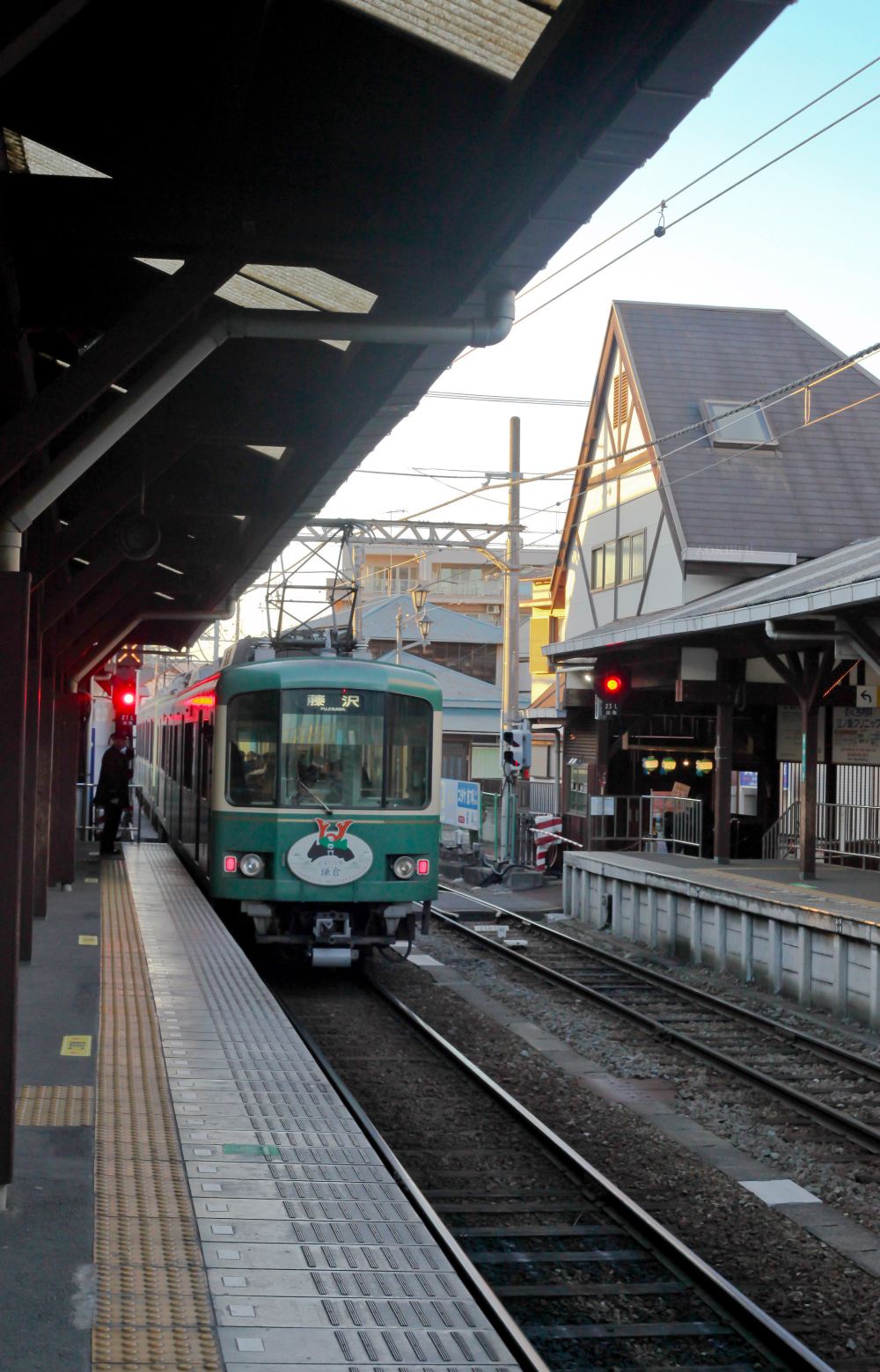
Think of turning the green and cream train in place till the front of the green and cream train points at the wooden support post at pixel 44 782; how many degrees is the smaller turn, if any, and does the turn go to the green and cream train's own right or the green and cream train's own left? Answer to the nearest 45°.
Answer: approximately 90° to the green and cream train's own right

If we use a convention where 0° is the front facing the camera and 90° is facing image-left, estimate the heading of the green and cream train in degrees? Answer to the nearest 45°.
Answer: approximately 0°

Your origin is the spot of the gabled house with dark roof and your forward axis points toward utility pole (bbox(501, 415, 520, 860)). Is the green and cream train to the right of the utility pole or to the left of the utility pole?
left

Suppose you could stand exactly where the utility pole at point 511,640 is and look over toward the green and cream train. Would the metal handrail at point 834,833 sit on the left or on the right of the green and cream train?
left

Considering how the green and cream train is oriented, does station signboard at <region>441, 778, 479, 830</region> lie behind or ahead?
behind

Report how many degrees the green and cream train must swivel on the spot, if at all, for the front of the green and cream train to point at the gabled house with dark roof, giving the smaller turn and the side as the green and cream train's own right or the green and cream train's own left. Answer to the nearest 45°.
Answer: approximately 135° to the green and cream train's own left

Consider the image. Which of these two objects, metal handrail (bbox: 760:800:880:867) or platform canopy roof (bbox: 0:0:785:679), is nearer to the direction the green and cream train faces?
the platform canopy roof

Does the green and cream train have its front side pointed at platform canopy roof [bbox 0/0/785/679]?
yes
